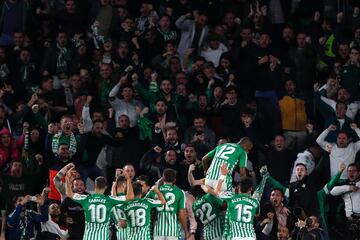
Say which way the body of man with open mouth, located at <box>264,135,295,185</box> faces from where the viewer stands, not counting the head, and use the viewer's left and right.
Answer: facing the viewer

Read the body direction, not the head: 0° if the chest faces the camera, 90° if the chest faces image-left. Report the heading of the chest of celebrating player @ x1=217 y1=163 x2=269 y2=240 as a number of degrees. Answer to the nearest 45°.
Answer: approximately 180°

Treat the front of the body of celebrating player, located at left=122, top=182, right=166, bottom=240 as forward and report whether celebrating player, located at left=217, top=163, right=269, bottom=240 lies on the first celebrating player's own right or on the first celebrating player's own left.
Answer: on the first celebrating player's own right

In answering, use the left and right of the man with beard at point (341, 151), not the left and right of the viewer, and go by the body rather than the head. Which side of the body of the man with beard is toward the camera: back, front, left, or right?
front

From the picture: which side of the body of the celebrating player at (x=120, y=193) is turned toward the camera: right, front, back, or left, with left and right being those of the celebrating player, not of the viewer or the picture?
back

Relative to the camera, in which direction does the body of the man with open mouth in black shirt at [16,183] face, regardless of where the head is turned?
toward the camera

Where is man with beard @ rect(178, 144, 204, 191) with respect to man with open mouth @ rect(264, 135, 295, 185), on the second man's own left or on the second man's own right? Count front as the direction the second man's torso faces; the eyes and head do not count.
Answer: on the second man's own right

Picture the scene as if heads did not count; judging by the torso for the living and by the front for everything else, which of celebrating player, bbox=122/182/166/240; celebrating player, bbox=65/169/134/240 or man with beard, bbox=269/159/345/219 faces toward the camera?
the man with beard

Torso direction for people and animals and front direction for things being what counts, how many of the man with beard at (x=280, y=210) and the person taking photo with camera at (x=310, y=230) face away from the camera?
0

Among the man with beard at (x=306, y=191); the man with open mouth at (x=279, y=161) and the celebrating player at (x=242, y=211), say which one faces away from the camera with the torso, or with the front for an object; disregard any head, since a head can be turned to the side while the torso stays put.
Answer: the celebrating player

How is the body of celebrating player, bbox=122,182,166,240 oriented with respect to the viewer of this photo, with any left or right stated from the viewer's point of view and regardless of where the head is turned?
facing away from the viewer
